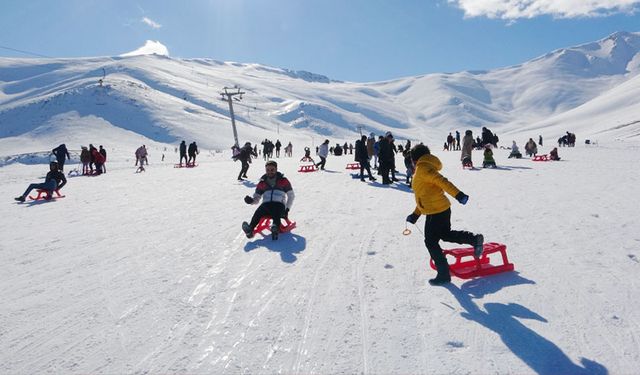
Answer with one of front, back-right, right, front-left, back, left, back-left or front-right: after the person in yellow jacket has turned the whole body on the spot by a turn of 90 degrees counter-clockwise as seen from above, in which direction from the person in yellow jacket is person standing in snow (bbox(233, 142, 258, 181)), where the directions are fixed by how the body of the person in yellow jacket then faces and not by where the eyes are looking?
back-right

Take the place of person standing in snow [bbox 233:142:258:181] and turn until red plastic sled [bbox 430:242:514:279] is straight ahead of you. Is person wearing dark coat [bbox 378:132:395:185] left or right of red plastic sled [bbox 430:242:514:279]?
left

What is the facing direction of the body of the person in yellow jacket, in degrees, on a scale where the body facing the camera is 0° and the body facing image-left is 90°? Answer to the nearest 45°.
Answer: approximately 90°
